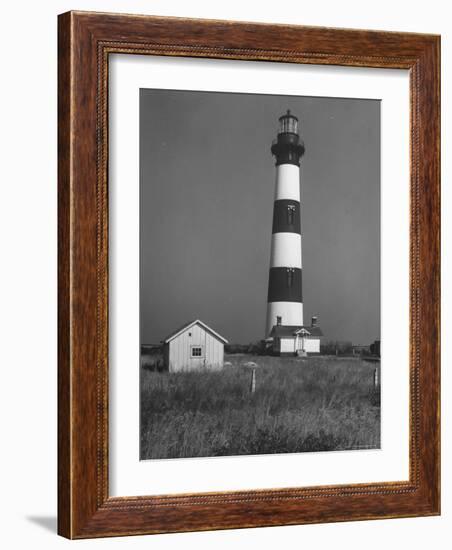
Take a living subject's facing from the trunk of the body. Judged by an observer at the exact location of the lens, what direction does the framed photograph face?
facing the viewer and to the right of the viewer
